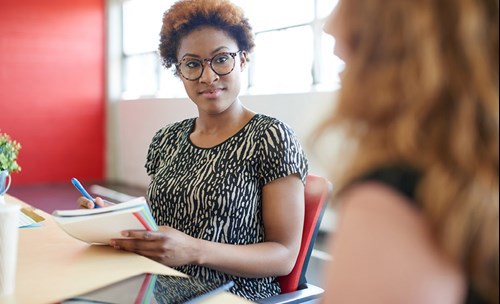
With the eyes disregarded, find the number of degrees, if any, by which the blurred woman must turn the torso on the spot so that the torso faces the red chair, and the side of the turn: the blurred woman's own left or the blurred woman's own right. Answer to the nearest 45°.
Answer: approximately 45° to the blurred woman's own right

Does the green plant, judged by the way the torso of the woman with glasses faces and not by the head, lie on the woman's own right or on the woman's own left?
on the woman's own right

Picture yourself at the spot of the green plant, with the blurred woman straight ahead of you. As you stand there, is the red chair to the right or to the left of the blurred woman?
left

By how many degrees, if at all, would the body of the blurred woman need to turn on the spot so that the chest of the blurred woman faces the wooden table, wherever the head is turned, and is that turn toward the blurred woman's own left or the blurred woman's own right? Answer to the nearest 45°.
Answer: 0° — they already face it

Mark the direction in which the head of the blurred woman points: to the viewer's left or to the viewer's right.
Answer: to the viewer's left

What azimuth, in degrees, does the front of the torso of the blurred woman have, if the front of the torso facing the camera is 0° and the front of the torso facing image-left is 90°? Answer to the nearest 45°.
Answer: approximately 135°

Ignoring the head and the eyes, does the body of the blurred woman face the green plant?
yes

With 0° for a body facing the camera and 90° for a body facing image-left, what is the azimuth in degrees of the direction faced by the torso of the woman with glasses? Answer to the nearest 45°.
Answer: approximately 45°
